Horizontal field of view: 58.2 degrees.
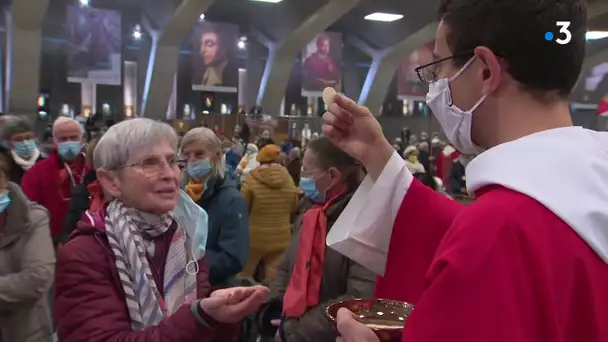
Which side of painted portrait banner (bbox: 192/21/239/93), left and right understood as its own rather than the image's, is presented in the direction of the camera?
front

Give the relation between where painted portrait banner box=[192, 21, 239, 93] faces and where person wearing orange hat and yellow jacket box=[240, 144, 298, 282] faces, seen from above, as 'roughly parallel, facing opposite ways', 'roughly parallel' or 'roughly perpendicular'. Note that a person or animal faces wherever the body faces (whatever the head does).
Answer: roughly parallel, facing opposite ways

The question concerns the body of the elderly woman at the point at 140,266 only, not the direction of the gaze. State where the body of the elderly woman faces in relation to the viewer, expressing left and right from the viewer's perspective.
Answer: facing the viewer and to the right of the viewer

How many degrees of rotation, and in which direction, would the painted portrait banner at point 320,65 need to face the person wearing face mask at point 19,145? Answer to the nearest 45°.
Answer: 0° — it already faces them

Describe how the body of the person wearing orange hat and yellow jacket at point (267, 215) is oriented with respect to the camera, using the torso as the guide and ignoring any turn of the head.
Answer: away from the camera

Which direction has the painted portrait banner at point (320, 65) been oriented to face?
toward the camera

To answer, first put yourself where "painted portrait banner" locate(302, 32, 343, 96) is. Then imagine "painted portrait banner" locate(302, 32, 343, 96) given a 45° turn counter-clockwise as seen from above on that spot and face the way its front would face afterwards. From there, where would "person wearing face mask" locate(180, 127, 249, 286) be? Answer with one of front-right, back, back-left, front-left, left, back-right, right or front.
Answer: front-right

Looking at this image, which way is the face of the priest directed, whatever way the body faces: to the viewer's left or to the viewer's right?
to the viewer's left

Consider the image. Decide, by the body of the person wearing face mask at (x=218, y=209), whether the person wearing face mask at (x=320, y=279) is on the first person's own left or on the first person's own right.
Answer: on the first person's own left

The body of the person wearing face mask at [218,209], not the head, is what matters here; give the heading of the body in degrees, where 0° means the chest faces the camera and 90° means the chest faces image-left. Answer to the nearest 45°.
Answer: approximately 45°

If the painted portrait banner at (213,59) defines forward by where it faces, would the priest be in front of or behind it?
in front

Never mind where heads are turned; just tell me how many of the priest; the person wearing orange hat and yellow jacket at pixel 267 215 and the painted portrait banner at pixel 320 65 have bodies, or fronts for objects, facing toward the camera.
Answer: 1
